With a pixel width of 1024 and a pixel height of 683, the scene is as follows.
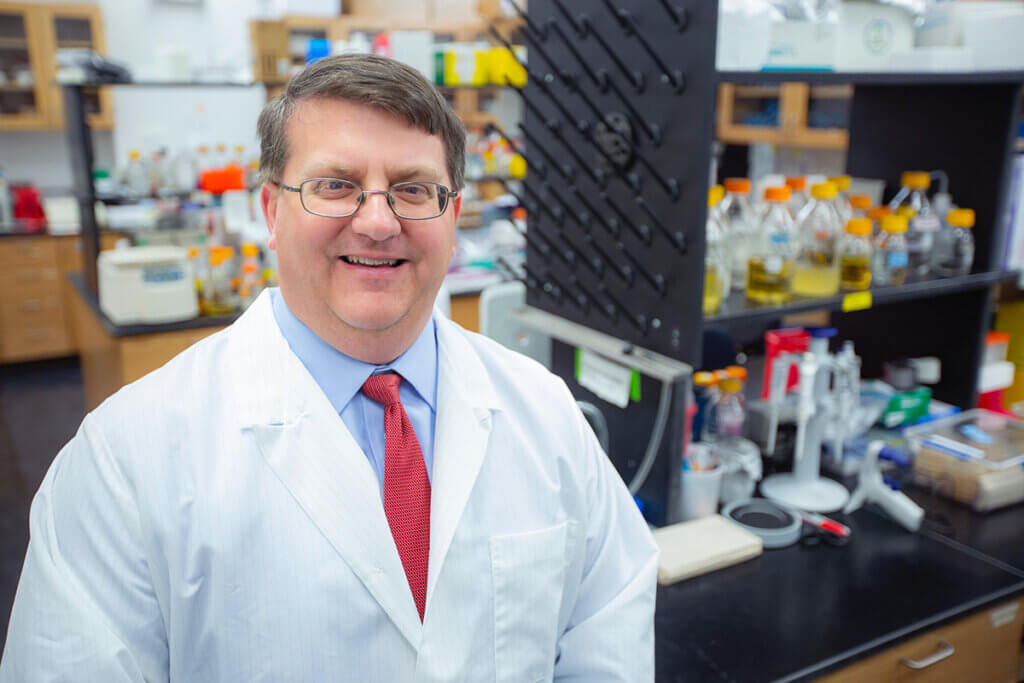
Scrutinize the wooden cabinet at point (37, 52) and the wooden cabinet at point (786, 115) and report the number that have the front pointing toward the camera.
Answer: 2

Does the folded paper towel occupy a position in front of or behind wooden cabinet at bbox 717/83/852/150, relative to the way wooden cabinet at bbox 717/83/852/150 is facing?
in front

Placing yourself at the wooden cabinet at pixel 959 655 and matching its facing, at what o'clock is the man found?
The man is roughly at 3 o'clock from the wooden cabinet.

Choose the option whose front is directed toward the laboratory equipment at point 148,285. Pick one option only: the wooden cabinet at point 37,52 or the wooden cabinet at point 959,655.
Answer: the wooden cabinet at point 37,52

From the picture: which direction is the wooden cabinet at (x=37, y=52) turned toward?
toward the camera

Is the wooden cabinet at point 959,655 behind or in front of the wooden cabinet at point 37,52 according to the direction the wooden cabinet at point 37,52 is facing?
in front

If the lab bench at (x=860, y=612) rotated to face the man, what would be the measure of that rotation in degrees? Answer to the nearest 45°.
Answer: approximately 90° to its right

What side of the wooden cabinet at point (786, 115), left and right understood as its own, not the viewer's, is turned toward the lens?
front

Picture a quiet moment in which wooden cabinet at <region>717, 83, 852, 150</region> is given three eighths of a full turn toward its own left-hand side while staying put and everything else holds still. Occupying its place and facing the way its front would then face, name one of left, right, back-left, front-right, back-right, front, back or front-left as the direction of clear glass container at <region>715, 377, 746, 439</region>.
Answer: back-right

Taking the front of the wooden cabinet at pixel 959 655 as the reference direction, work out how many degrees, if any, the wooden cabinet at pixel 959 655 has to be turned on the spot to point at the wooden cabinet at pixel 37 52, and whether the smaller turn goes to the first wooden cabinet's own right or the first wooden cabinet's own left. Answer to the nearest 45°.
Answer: approximately 135° to the first wooden cabinet's own right
